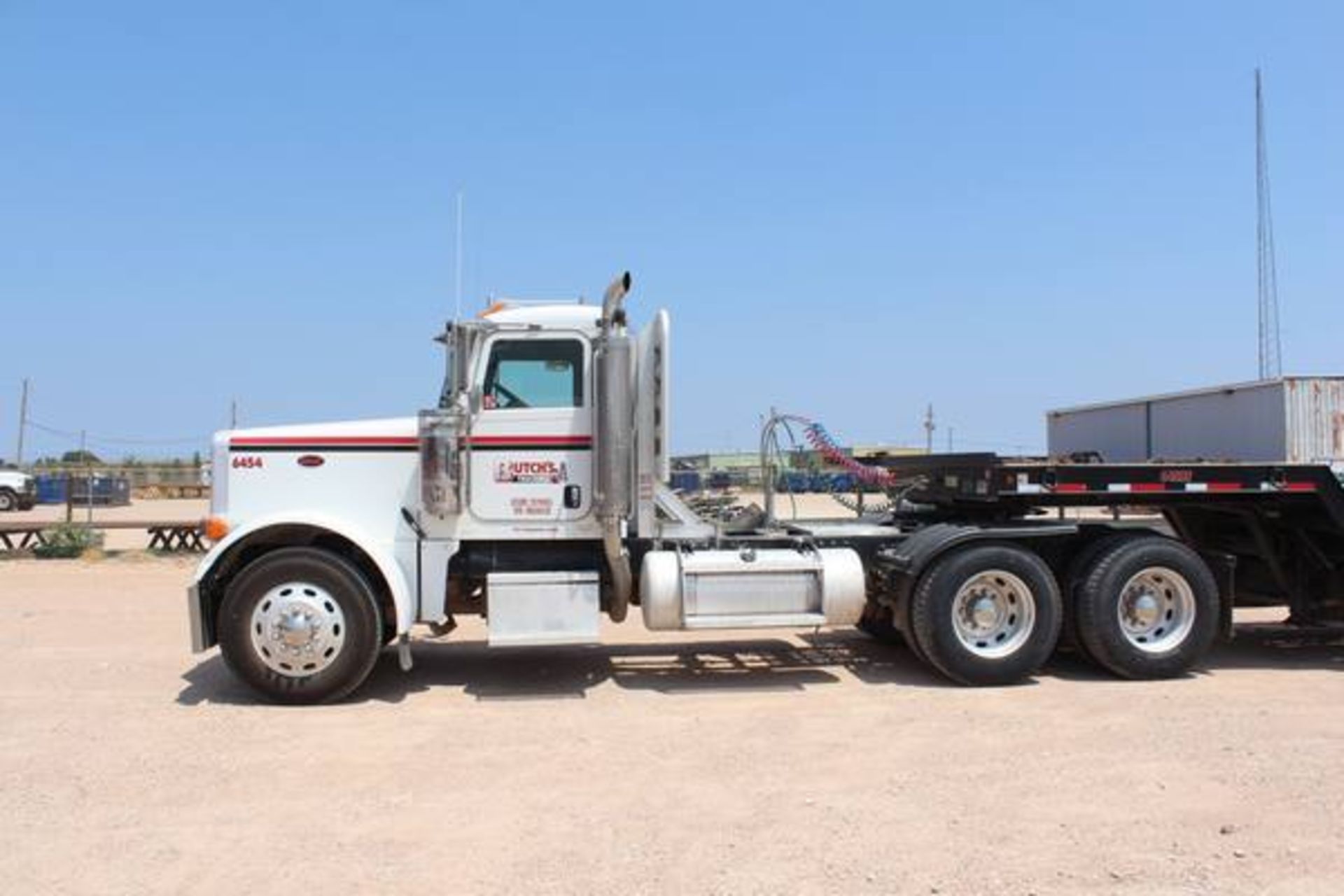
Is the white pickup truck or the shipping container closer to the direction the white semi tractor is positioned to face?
the white pickup truck

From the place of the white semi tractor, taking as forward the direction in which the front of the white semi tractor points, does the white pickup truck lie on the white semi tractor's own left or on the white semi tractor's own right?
on the white semi tractor's own right

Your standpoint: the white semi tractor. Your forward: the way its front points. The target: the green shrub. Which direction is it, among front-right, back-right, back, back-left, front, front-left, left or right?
front-right

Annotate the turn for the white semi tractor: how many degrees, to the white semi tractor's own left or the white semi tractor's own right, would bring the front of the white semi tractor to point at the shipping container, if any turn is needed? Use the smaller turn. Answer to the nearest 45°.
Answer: approximately 180°

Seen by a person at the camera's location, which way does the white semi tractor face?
facing to the left of the viewer
